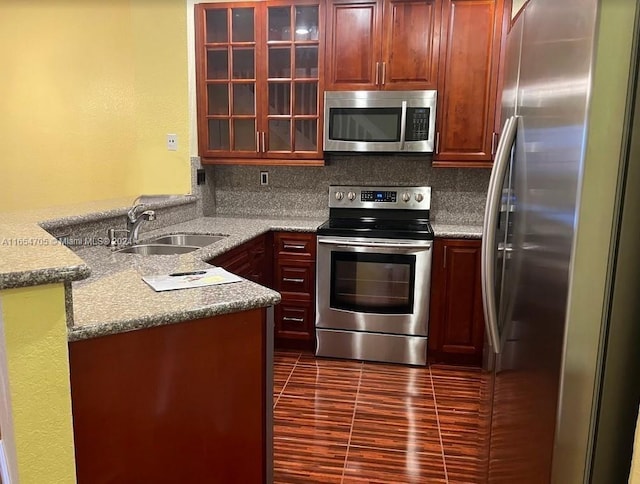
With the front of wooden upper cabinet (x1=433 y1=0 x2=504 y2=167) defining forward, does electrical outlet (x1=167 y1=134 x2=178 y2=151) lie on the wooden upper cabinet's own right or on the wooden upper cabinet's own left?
on the wooden upper cabinet's own right

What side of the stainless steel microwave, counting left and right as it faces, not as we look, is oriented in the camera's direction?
front

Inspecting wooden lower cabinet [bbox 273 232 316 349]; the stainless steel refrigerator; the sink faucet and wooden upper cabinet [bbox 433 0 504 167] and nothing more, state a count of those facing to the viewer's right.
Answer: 1

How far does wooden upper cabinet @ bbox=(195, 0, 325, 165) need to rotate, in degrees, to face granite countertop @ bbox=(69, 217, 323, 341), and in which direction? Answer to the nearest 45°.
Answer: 0° — it already faces it

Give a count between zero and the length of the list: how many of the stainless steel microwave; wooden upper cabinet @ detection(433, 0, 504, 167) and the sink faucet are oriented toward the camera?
2
